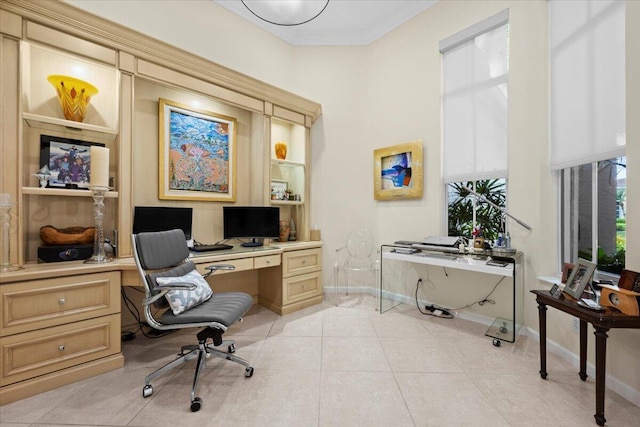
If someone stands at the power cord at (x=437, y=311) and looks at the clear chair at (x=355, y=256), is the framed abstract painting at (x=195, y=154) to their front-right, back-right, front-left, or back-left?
front-left

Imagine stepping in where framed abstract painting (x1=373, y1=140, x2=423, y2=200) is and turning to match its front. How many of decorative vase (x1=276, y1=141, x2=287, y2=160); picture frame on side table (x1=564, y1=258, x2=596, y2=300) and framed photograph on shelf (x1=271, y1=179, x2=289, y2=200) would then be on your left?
1

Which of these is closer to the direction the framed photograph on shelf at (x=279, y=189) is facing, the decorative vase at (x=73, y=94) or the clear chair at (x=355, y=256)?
the clear chair

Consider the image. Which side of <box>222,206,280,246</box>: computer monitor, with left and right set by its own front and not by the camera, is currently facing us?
front

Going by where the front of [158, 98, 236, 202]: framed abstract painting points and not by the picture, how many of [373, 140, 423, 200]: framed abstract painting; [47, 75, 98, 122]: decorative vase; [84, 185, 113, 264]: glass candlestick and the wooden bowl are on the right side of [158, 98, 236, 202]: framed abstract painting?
3

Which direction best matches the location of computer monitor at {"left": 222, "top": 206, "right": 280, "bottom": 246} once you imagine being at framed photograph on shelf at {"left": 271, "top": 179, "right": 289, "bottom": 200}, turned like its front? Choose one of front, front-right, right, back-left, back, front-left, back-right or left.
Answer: right

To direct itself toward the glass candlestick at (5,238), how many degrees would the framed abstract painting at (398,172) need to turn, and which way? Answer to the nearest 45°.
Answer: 0° — it already faces it

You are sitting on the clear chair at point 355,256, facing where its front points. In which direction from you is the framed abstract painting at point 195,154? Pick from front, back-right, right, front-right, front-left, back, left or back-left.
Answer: front-right

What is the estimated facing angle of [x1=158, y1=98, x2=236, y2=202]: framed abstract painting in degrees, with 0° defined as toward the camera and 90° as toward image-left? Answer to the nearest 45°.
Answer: approximately 315°

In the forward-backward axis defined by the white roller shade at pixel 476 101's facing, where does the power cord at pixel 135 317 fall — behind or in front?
in front

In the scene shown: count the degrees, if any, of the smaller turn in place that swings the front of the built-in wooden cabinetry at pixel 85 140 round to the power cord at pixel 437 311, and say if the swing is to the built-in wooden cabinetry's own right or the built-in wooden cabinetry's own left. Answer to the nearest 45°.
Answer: approximately 45° to the built-in wooden cabinetry's own left

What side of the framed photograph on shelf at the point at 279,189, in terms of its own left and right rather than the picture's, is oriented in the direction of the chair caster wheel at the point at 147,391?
right

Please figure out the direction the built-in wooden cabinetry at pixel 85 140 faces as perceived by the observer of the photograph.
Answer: facing the viewer and to the right of the viewer

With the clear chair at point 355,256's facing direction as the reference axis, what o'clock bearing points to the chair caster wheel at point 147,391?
The chair caster wheel is roughly at 1 o'clock from the clear chair.

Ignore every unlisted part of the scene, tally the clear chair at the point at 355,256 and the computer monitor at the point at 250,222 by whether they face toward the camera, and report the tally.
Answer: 2

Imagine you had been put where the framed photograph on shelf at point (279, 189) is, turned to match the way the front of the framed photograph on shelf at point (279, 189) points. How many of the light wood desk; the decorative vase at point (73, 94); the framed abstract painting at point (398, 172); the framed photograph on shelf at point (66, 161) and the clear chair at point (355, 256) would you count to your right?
3

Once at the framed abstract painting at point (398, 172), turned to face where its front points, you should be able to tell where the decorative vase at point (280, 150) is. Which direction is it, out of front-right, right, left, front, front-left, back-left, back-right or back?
front-right

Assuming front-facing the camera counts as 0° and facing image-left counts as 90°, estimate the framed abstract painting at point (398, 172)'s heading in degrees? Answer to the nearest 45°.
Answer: approximately 45°

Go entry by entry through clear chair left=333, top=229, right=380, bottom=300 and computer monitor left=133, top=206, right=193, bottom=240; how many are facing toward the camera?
2
